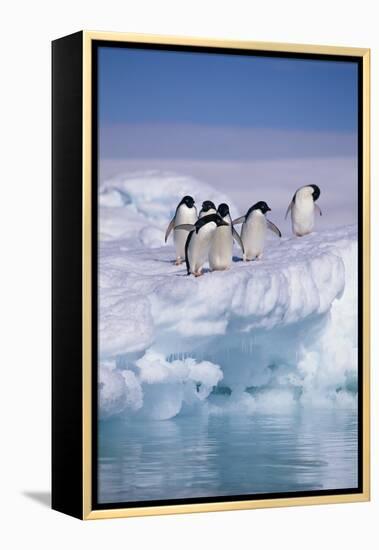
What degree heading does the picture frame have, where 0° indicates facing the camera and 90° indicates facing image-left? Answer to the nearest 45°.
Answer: approximately 315°
